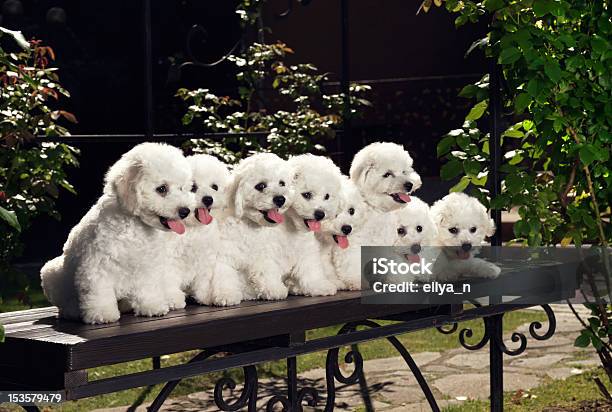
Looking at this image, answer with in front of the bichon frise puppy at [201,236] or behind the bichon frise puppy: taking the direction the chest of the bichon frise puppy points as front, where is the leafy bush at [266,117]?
behind

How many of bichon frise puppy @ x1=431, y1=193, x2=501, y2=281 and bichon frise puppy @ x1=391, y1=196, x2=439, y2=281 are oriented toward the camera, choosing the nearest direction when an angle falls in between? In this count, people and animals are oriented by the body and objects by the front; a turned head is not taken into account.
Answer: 2

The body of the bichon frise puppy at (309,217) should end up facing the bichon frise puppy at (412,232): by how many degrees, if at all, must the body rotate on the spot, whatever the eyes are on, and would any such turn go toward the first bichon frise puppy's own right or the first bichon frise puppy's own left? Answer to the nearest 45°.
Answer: approximately 90° to the first bichon frise puppy's own left

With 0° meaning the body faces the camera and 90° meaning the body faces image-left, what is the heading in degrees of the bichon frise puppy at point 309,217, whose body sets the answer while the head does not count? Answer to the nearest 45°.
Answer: approximately 315°

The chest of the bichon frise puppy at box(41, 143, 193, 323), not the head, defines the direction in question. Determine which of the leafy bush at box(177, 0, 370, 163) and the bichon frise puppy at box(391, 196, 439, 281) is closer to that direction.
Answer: the bichon frise puppy

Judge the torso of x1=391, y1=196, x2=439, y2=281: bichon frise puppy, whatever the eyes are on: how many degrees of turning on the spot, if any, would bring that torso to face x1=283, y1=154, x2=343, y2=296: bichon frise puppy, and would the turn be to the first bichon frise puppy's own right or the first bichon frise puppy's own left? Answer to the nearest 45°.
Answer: approximately 45° to the first bichon frise puppy's own right

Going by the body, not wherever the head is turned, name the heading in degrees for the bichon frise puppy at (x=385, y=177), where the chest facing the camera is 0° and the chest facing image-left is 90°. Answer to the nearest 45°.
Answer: approximately 315°

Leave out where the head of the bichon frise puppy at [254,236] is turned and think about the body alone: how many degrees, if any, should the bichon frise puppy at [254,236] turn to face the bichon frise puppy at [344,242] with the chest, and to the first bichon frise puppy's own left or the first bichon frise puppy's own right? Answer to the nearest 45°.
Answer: approximately 90° to the first bichon frise puppy's own left

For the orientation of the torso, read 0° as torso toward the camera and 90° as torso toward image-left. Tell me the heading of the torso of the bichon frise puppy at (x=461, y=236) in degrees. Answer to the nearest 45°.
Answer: approximately 0°
